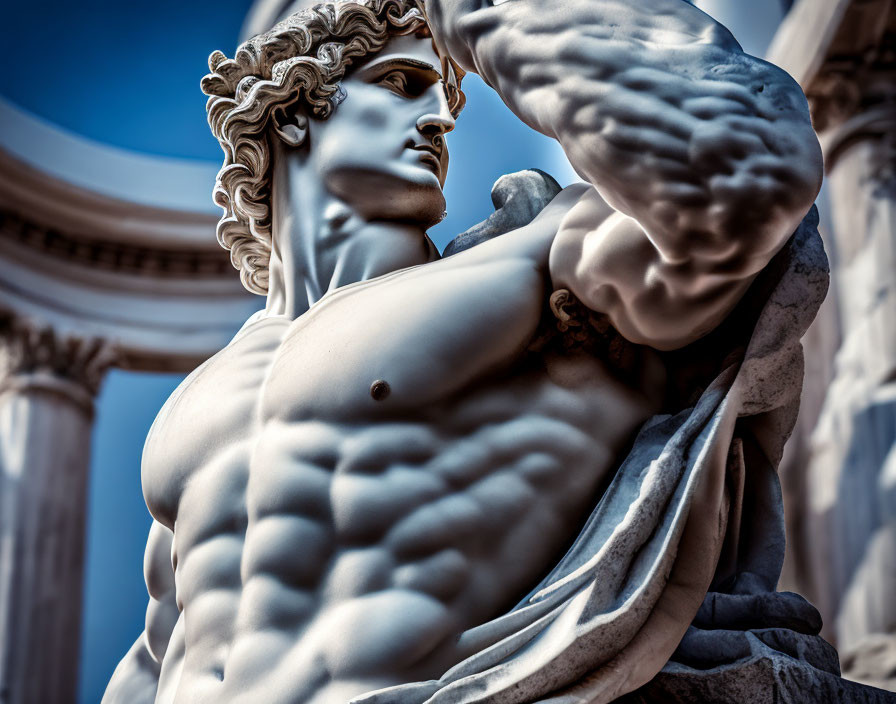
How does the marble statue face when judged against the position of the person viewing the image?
facing the viewer and to the left of the viewer

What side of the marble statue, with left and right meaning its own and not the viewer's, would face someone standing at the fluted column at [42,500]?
right

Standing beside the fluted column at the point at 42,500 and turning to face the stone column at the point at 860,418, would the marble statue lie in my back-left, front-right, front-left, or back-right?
front-right

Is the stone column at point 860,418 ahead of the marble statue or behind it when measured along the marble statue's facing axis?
behind
